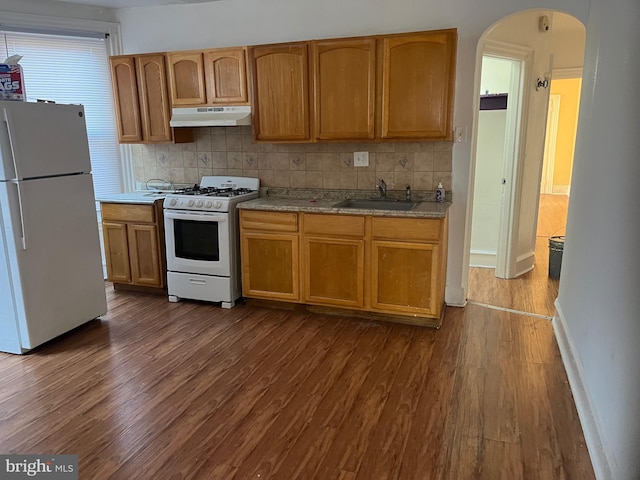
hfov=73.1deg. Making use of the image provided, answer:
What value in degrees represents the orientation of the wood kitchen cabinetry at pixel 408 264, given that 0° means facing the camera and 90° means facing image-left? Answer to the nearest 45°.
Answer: approximately 0°

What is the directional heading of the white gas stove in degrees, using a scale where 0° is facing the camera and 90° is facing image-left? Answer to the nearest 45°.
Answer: approximately 45°

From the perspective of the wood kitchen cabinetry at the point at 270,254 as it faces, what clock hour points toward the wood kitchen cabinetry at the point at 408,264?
the wood kitchen cabinetry at the point at 408,264 is roughly at 10 o'clock from the wood kitchen cabinetry at the point at 270,254.

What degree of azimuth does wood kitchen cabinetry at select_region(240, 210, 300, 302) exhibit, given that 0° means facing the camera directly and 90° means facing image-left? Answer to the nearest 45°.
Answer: approximately 0°

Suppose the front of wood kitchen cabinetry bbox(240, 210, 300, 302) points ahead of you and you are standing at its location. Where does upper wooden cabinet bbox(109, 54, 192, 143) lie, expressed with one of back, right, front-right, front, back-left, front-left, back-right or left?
back-right

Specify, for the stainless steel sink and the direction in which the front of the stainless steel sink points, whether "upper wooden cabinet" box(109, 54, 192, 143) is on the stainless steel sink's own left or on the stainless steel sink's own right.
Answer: on the stainless steel sink's own right

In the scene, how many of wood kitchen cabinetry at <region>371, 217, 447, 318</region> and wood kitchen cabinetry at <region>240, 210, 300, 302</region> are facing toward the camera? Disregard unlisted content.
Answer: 2

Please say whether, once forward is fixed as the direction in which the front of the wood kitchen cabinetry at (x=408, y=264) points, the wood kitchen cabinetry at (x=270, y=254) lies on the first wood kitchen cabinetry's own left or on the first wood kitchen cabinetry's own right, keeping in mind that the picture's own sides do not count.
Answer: on the first wood kitchen cabinetry's own right

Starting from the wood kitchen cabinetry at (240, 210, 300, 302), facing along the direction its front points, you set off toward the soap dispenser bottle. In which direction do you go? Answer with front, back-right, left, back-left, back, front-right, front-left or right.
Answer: left

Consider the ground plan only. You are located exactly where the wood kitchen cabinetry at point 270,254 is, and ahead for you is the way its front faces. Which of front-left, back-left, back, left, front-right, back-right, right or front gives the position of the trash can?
left

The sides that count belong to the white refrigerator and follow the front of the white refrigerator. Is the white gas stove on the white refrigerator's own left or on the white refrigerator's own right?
on the white refrigerator's own left
